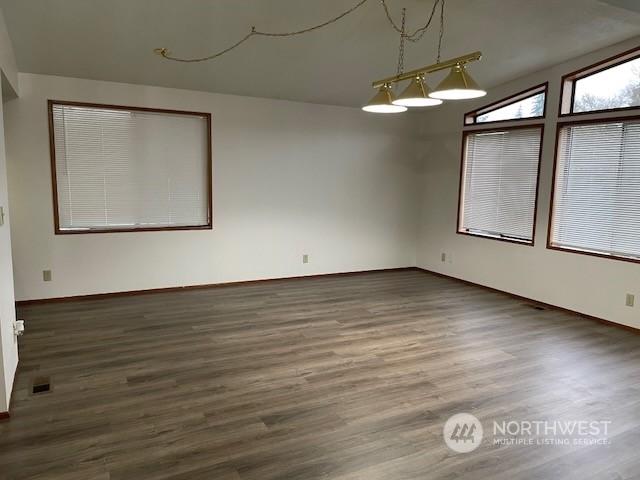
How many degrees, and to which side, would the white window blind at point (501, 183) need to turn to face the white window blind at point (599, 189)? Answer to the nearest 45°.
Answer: approximately 90° to its left

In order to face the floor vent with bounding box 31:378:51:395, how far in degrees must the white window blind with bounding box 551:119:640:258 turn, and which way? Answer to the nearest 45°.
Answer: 0° — it already faces it

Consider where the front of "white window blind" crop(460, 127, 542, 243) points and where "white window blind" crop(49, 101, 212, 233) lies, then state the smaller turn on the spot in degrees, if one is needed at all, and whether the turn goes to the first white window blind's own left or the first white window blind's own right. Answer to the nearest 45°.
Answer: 0° — it already faces it

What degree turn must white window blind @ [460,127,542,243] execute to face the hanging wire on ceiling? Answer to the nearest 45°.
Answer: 0° — it already faces it

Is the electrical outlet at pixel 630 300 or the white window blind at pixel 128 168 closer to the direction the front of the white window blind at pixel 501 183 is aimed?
the white window blind

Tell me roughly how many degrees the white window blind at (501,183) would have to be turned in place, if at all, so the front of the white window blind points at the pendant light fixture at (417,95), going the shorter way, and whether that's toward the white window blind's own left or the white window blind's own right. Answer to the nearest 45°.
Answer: approximately 45° to the white window blind's own left

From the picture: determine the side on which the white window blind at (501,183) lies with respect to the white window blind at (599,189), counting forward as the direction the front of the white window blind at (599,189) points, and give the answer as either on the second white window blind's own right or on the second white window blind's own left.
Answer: on the second white window blind's own right
